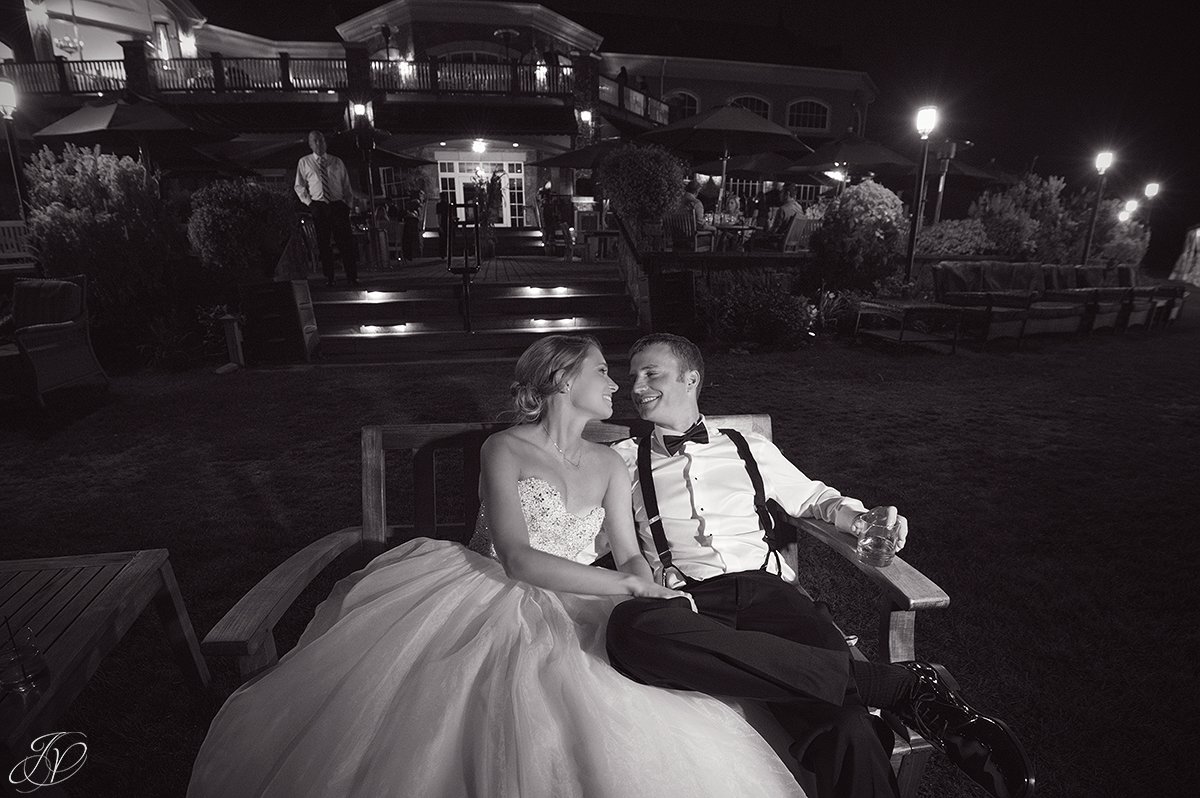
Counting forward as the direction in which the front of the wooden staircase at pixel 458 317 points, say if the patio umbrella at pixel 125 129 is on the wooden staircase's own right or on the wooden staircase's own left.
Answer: on the wooden staircase's own right

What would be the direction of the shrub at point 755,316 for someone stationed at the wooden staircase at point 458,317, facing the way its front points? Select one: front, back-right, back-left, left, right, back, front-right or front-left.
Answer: left

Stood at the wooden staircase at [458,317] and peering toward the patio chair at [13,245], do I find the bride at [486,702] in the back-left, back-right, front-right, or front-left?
back-left

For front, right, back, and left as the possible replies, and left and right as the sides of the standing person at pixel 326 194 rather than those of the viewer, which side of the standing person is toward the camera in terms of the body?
front

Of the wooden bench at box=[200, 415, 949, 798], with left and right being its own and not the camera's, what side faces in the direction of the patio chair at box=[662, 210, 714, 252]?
back

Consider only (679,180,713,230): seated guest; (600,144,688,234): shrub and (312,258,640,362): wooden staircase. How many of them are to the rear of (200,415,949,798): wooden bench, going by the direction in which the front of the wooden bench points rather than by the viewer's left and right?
3

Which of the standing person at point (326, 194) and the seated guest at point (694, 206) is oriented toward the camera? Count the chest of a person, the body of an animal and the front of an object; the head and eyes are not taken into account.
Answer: the standing person

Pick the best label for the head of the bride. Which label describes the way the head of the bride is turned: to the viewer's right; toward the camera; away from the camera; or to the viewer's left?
to the viewer's right

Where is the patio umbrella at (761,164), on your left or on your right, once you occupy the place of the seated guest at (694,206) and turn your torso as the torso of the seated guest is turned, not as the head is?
on your left

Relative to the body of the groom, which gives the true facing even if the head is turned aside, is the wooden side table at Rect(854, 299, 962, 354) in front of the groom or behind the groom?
behind

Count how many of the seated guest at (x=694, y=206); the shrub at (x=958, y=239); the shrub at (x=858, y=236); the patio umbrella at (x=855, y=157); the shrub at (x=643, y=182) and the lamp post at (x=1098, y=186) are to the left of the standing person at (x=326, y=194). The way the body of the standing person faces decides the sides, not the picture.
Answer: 6

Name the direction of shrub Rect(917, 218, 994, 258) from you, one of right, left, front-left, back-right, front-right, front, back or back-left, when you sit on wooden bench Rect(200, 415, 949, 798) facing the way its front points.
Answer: back-left

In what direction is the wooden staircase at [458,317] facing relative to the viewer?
toward the camera

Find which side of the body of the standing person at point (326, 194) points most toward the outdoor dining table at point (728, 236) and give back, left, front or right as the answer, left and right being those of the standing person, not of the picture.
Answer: left

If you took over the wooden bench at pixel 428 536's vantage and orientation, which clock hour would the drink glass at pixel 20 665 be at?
The drink glass is roughly at 2 o'clock from the wooden bench.

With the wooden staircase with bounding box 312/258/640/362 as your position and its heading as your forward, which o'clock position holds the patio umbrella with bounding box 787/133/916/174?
The patio umbrella is roughly at 8 o'clock from the wooden staircase.

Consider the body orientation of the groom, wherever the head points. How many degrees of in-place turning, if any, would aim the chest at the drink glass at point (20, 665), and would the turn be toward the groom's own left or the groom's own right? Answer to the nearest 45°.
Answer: approximately 45° to the groom's own right
